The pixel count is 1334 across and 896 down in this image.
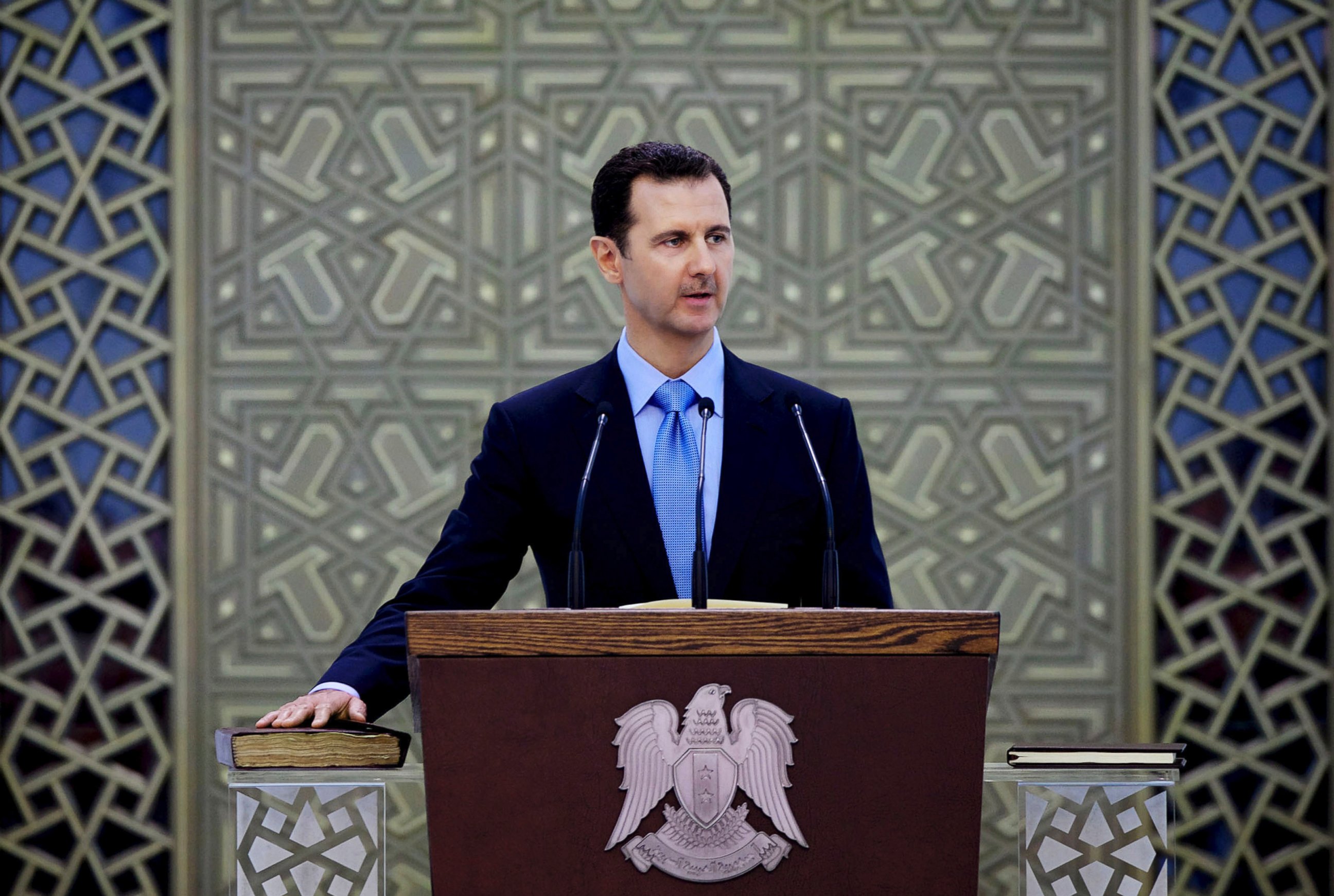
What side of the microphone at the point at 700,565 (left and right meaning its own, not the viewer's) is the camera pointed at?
back

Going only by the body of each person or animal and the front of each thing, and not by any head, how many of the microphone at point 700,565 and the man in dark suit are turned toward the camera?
1

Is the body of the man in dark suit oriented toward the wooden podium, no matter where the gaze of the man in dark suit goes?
yes

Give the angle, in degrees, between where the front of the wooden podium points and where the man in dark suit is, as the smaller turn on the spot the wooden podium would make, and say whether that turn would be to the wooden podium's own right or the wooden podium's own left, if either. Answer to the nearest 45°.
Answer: approximately 180°

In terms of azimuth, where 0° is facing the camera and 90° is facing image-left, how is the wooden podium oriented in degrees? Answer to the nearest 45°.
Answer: approximately 0°

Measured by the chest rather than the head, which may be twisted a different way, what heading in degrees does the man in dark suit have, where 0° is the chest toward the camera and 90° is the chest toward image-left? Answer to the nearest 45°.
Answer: approximately 0°

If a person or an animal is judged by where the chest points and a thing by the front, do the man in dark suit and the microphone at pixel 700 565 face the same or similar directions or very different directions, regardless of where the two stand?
very different directions
